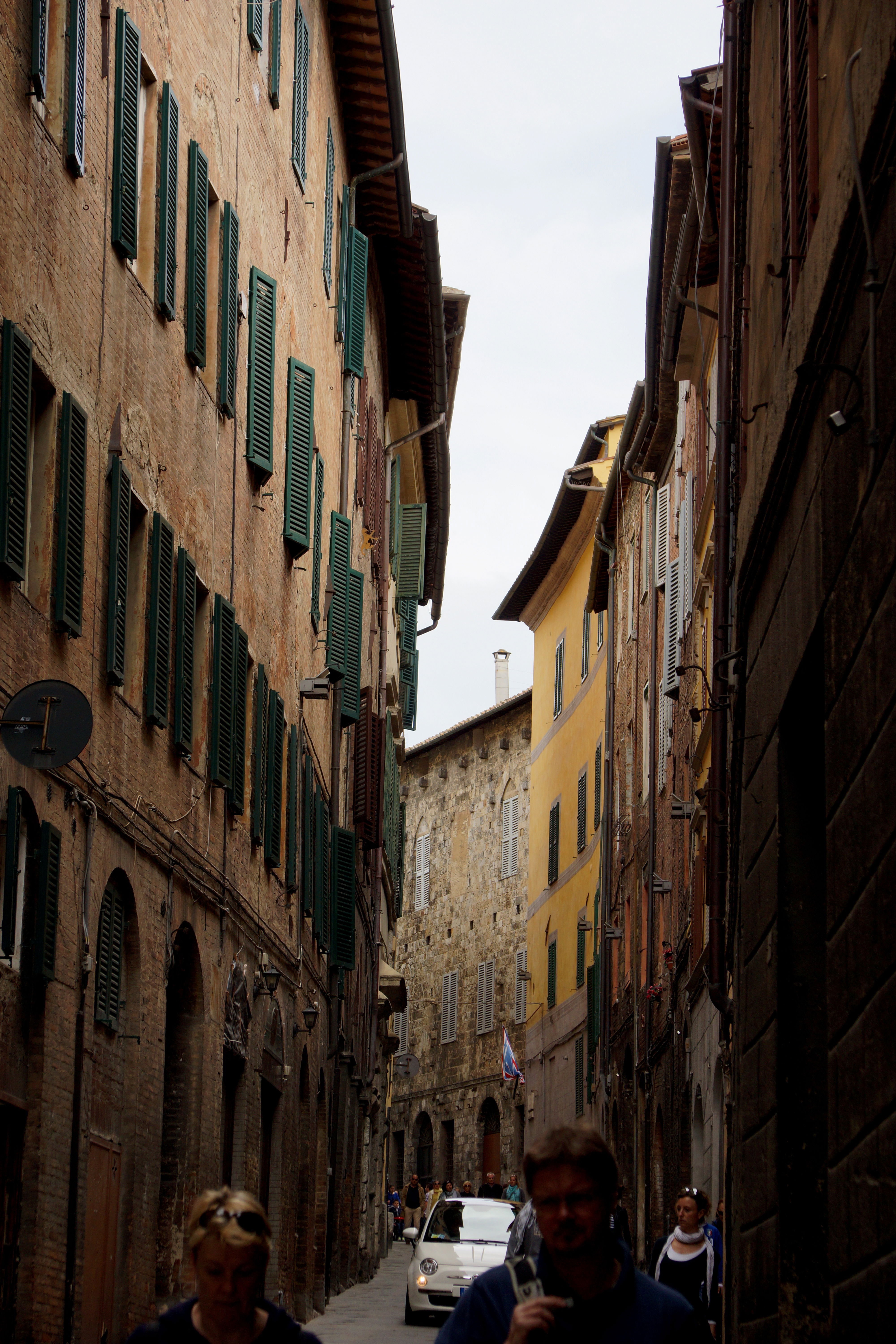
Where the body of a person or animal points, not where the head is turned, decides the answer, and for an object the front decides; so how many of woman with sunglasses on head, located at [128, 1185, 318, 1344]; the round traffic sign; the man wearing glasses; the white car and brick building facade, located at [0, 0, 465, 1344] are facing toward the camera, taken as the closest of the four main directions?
3

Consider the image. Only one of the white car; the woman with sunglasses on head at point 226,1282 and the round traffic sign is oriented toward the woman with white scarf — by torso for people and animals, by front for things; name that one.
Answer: the white car

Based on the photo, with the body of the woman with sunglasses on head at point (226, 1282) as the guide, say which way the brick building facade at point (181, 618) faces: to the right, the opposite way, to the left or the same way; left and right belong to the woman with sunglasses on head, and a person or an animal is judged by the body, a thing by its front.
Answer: to the left

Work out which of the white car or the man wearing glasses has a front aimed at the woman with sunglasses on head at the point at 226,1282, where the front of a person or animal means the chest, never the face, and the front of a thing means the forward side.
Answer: the white car

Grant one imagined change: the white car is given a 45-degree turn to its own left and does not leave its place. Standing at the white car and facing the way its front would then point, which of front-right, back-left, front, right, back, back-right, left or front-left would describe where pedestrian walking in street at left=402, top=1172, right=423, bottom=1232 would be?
back-left

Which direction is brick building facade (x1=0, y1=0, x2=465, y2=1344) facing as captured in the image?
to the viewer's right

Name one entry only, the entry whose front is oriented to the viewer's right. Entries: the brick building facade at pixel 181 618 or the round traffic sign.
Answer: the brick building facade

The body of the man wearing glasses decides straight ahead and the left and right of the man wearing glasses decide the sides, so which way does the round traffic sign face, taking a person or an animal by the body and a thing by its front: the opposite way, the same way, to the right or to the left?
the opposite way

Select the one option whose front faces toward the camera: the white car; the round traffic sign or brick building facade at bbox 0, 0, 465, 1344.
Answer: the white car

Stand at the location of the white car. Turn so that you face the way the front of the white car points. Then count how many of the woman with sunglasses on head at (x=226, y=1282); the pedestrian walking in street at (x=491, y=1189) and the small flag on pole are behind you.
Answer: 2

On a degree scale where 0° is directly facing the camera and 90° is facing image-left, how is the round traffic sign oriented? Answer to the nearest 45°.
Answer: approximately 180°

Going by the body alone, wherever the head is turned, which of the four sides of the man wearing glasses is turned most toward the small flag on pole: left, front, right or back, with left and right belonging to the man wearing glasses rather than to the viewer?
back
